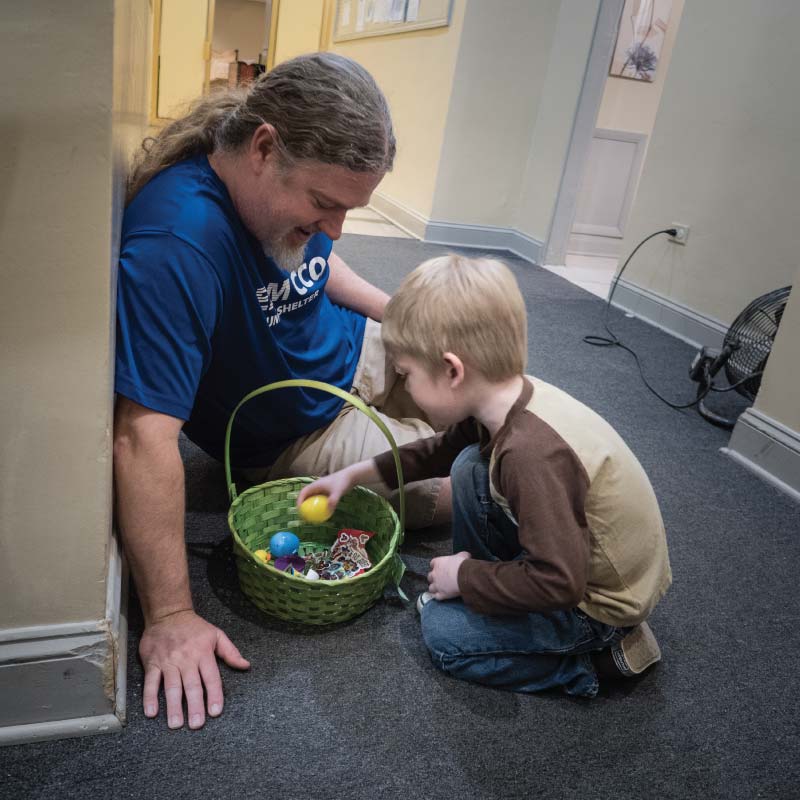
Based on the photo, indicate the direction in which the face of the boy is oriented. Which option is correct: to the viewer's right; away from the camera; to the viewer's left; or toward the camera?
to the viewer's left

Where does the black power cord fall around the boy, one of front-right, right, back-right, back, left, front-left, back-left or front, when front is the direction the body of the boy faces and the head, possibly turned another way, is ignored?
right

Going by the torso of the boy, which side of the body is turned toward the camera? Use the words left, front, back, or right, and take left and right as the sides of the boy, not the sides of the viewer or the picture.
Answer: left

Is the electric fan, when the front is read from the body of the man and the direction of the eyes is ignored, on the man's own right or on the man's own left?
on the man's own left

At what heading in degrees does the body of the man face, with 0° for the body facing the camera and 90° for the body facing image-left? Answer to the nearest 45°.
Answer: approximately 315°

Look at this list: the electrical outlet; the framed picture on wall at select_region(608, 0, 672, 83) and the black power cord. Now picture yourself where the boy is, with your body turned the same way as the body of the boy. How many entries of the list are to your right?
3

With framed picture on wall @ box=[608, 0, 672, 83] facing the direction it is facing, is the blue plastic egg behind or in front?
in front
